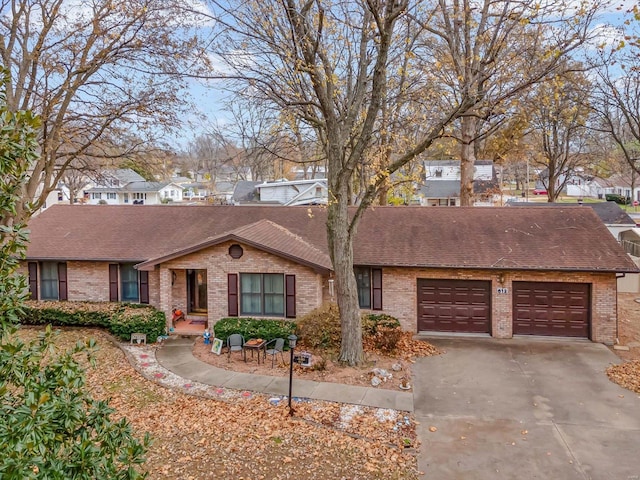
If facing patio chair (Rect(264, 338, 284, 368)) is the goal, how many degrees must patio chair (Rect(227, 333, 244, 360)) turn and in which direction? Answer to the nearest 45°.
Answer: approximately 45° to its left

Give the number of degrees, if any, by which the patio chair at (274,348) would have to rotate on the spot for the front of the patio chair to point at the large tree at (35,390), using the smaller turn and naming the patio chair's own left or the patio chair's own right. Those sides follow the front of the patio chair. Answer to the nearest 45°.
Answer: approximately 45° to the patio chair's own left

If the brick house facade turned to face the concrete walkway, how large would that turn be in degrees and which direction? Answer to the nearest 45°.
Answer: approximately 45° to its right

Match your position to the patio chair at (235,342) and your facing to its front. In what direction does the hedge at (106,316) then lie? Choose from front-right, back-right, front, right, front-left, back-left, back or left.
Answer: back-right

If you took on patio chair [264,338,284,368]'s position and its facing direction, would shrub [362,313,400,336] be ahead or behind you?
behind

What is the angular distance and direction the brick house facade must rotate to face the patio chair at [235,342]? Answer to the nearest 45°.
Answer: approximately 45° to its right

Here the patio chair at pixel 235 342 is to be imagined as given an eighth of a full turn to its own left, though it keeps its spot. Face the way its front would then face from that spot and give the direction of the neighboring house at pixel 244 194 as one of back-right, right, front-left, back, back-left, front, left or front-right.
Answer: back-left

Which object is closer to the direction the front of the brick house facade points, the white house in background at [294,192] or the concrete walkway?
the concrete walkway

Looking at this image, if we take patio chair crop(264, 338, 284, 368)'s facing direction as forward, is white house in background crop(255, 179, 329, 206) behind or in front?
behind

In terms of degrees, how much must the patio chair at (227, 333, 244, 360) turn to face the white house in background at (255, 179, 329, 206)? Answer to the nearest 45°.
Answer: approximately 180°
